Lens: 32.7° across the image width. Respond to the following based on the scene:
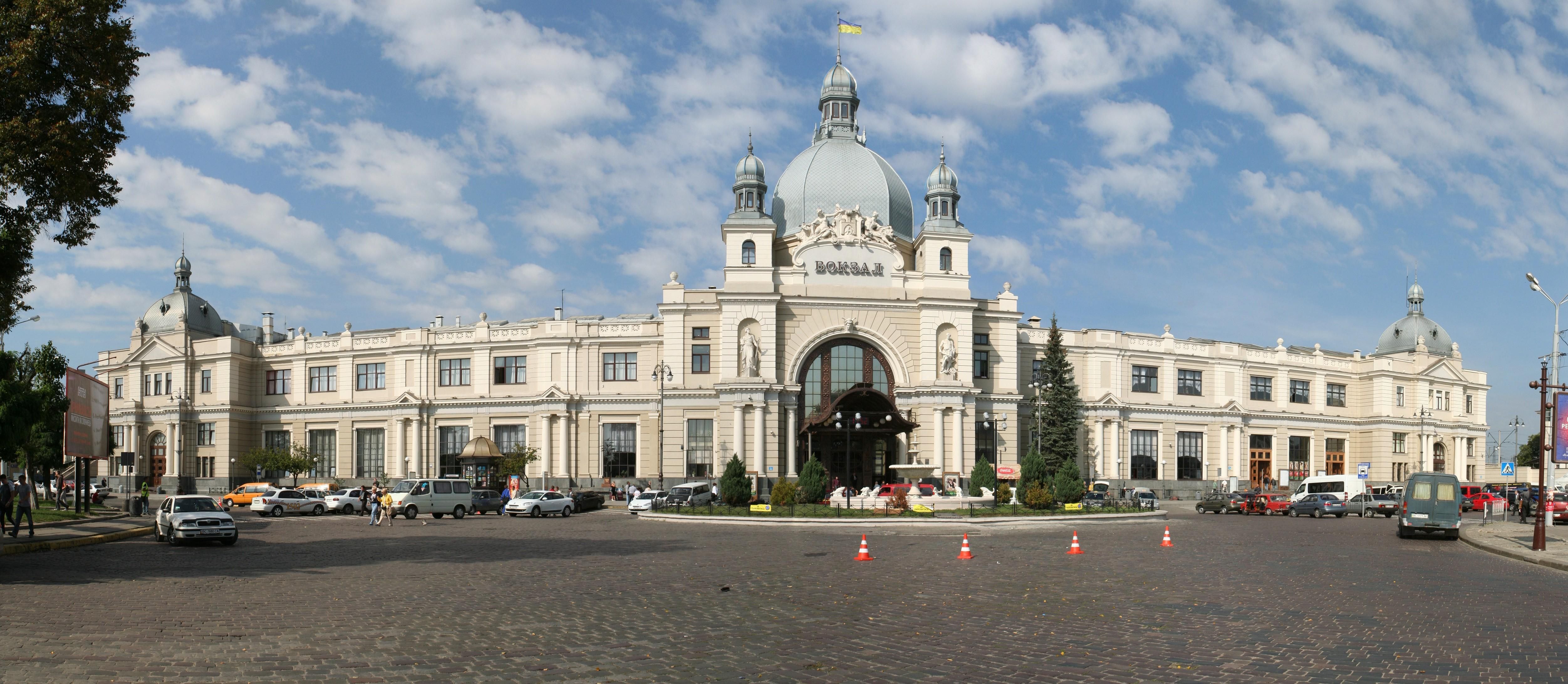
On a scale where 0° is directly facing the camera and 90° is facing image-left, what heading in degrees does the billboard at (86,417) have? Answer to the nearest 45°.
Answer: approximately 315°

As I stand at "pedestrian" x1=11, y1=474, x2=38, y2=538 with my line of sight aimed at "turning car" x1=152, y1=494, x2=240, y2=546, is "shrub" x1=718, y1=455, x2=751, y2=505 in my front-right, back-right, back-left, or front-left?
front-left

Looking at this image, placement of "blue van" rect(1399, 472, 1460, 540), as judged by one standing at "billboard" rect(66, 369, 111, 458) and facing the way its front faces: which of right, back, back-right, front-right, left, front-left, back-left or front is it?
front

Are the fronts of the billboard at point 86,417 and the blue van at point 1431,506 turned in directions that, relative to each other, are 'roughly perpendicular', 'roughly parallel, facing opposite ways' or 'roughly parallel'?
roughly perpendicular
